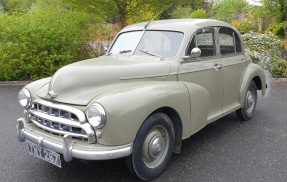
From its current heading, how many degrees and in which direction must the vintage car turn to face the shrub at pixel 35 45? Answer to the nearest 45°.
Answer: approximately 90° to its right

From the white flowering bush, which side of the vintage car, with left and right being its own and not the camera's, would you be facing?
back

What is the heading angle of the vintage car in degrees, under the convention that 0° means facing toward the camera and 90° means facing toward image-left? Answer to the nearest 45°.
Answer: approximately 45°

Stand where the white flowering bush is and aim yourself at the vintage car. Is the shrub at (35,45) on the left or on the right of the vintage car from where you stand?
right
